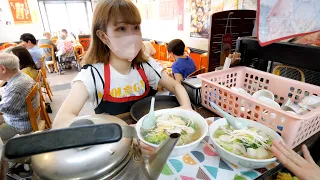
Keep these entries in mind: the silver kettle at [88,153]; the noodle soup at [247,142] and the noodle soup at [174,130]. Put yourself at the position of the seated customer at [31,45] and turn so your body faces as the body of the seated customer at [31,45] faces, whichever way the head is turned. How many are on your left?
3

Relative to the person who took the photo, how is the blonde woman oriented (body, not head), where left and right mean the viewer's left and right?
facing the viewer and to the right of the viewer

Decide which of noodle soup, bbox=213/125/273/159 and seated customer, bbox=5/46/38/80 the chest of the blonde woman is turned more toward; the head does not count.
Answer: the noodle soup

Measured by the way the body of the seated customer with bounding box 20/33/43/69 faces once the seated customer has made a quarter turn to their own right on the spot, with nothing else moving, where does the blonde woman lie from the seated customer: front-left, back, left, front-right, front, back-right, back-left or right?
back

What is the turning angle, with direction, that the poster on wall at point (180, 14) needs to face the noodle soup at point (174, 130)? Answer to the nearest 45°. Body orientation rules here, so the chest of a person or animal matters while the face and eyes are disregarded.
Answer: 0° — it already faces it

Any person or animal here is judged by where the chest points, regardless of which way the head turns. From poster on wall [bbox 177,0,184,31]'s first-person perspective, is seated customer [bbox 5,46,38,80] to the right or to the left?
on its right

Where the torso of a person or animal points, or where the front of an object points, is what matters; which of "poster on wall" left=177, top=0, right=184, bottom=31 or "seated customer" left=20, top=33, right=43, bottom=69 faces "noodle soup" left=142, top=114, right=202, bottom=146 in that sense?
the poster on wall

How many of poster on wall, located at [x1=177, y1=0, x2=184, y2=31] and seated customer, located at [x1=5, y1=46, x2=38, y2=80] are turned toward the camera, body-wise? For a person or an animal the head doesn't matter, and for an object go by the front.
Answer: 1
